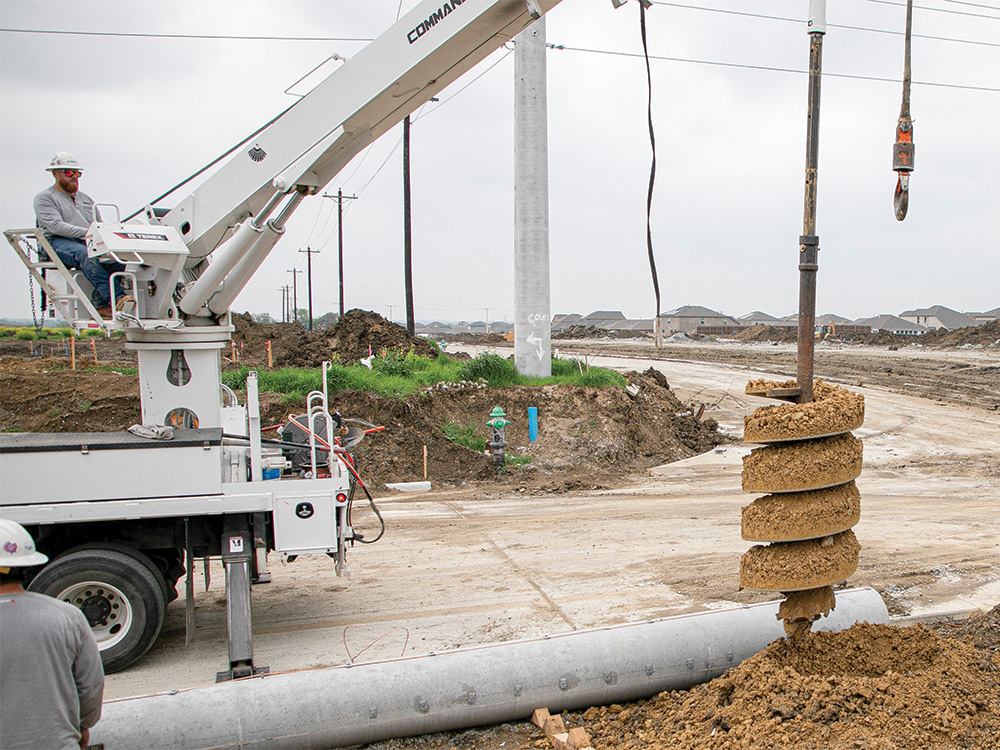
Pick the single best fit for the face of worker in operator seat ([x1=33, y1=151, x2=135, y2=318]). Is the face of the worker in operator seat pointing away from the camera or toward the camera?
toward the camera

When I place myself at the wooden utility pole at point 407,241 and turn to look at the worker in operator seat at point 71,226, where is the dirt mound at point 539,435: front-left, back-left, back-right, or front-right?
front-left

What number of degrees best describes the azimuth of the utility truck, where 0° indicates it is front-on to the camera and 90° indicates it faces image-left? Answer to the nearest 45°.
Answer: approximately 90°

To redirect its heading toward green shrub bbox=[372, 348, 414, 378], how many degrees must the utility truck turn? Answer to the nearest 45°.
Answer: approximately 90° to its right

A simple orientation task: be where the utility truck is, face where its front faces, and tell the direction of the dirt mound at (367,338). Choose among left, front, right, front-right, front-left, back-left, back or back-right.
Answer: right

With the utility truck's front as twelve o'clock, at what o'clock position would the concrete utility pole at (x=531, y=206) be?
The concrete utility pole is roughly at 4 o'clock from the utility truck.

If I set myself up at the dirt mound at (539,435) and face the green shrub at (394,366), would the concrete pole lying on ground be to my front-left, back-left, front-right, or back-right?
back-left

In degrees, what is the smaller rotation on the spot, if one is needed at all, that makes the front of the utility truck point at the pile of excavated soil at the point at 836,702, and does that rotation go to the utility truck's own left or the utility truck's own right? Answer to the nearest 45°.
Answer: approximately 135° to the utility truck's own left
